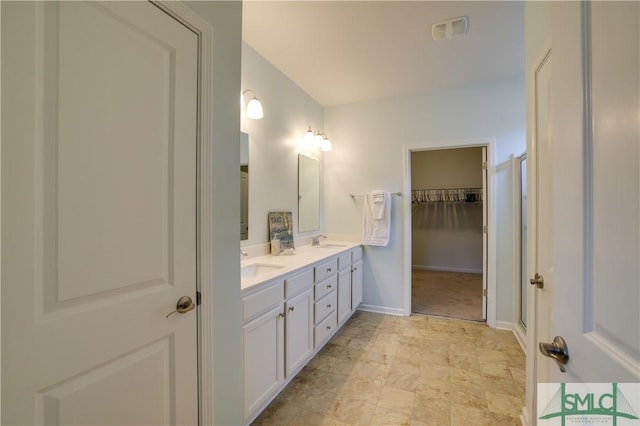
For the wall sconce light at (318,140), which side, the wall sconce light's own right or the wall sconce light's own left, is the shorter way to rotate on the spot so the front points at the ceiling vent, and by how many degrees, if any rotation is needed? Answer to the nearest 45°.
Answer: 0° — it already faces it

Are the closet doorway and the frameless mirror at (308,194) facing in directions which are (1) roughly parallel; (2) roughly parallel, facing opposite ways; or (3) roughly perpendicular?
roughly perpendicular

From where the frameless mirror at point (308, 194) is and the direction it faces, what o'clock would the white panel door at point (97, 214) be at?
The white panel door is roughly at 2 o'clock from the frameless mirror.

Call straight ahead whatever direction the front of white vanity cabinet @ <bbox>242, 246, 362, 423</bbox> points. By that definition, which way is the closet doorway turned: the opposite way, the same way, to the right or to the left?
to the right

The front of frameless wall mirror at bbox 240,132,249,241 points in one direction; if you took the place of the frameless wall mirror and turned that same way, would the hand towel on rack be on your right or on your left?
on your left

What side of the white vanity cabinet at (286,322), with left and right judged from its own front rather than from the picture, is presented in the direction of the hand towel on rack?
left

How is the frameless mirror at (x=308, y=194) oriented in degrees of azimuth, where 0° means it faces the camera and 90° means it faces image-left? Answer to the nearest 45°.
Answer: approximately 315°
